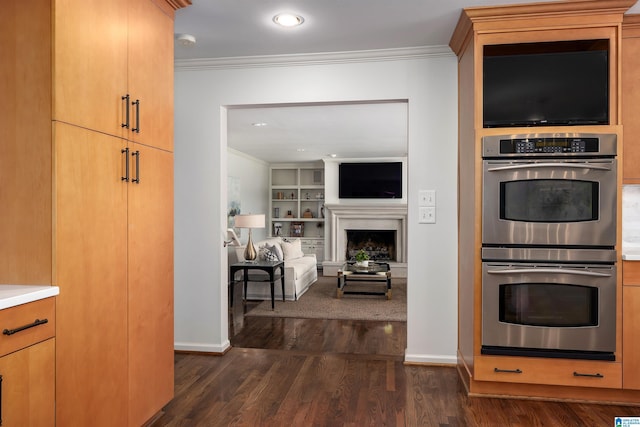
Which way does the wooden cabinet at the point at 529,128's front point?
toward the camera

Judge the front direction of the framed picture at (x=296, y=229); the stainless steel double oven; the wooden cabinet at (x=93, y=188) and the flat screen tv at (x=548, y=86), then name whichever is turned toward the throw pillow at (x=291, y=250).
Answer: the framed picture

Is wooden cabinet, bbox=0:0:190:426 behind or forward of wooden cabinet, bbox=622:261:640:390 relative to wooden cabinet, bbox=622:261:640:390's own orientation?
forward

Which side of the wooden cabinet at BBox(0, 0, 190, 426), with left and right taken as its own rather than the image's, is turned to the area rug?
left

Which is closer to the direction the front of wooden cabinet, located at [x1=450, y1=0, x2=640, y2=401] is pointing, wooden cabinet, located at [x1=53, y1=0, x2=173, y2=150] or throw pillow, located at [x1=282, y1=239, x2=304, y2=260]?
the wooden cabinet

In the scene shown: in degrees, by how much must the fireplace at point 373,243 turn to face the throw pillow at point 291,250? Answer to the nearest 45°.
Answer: approximately 45° to its right

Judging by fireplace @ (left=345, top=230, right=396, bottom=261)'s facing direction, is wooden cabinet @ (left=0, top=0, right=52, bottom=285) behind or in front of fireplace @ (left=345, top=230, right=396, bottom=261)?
in front

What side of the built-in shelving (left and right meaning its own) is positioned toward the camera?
front

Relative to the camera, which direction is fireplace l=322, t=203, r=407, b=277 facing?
toward the camera

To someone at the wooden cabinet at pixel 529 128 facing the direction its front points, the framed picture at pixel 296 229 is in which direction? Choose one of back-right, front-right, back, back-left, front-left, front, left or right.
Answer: back-right

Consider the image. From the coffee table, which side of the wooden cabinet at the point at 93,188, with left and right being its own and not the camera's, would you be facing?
left

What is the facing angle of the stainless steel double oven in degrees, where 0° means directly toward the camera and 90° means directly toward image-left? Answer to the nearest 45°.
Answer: approximately 0°
